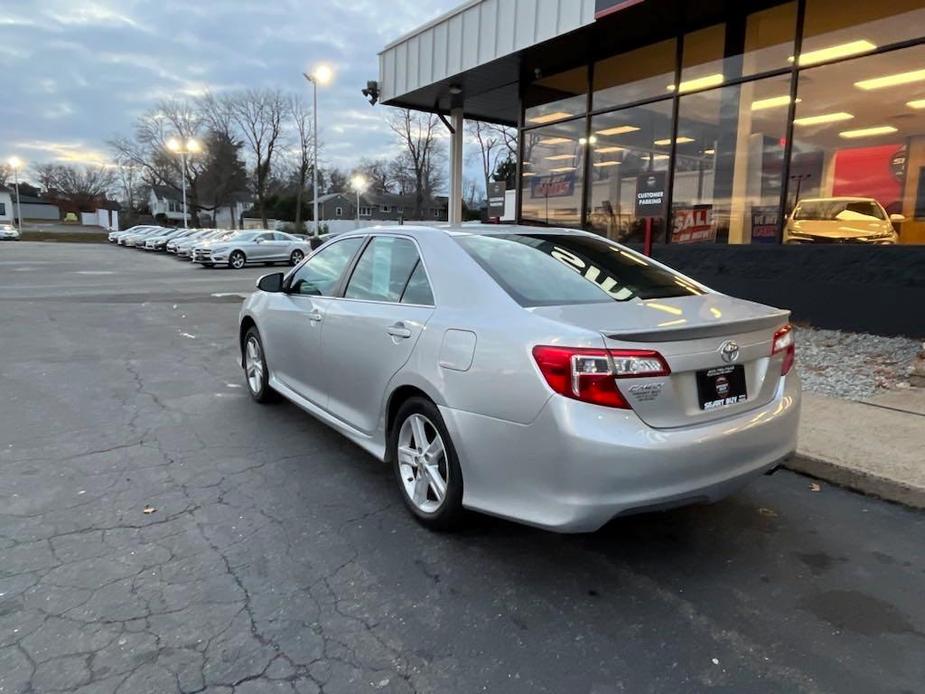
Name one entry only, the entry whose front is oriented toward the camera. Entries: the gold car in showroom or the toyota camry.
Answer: the gold car in showroom

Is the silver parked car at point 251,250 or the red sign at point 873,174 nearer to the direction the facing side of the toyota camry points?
the silver parked car

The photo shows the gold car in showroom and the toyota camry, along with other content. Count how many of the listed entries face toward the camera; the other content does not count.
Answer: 1

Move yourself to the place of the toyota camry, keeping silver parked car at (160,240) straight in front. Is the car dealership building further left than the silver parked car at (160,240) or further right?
right

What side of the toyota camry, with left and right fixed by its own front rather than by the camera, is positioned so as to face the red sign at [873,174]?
right

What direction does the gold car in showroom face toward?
toward the camera

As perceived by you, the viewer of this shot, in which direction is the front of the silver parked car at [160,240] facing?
facing the viewer and to the left of the viewer

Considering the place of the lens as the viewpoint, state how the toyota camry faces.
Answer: facing away from the viewer and to the left of the viewer
